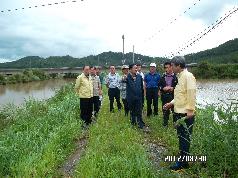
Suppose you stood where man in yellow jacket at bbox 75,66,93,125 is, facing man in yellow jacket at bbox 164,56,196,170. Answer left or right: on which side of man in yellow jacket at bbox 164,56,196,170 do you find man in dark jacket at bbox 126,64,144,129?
left

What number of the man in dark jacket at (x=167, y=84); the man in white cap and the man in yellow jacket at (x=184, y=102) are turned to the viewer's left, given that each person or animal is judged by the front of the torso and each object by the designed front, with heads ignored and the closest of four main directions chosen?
1

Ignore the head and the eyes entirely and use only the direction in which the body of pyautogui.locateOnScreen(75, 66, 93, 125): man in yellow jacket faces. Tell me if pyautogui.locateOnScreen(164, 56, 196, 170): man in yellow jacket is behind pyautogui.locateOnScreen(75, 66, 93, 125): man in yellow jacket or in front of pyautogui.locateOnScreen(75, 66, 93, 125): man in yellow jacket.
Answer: in front

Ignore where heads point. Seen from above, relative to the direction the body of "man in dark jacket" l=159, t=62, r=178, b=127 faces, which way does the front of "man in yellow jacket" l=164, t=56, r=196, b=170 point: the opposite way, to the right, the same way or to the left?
to the right

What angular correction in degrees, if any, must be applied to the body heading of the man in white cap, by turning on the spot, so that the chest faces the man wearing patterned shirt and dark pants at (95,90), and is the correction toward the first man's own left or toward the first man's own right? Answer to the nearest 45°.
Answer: approximately 90° to the first man's own right

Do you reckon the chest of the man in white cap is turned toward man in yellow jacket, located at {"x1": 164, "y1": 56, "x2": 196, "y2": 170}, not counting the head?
yes

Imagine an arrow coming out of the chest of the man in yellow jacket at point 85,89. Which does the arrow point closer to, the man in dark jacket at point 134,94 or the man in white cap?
the man in dark jacket

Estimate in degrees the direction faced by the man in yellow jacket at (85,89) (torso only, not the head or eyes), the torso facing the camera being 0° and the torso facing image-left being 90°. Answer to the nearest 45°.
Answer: approximately 315°

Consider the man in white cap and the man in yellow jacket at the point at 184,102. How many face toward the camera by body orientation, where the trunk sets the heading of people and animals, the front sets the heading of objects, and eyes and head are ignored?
1

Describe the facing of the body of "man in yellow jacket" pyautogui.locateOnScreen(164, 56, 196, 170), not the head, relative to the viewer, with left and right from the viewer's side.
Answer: facing to the left of the viewer

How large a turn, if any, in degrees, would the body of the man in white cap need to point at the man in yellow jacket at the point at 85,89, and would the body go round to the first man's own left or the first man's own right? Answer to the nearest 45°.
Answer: approximately 45° to the first man's own right
